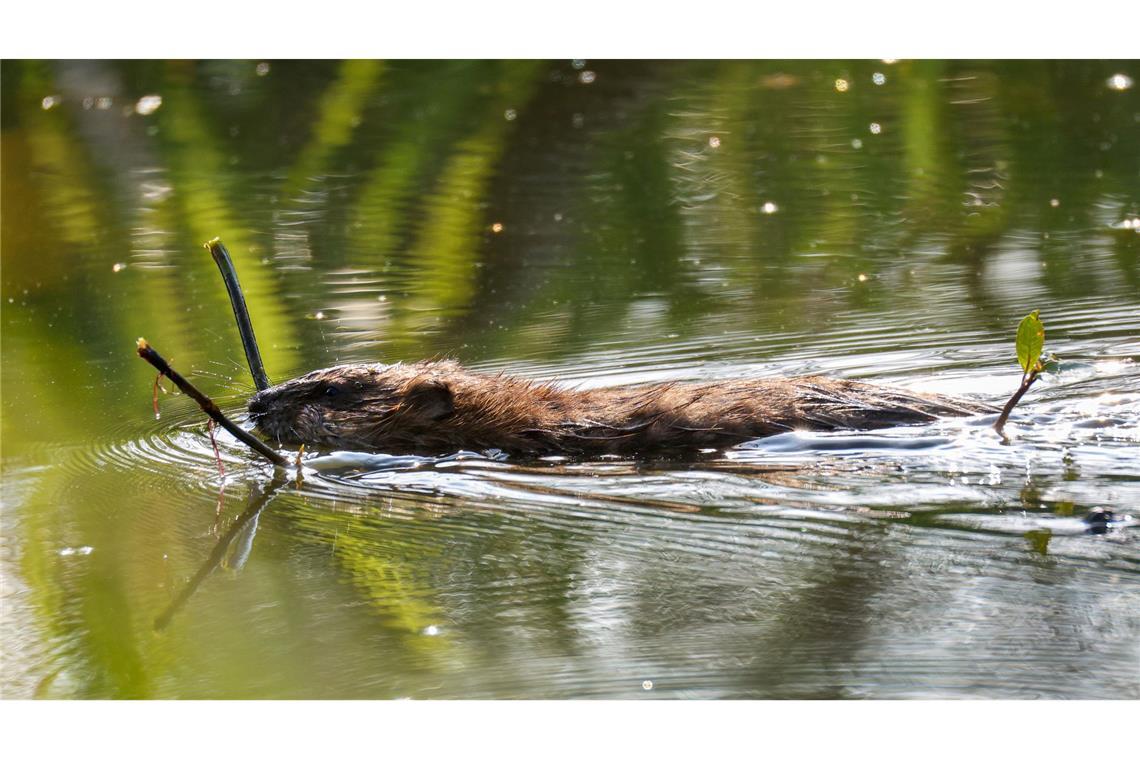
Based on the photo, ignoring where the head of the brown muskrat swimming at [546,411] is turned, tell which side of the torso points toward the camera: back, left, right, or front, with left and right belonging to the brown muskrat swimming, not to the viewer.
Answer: left

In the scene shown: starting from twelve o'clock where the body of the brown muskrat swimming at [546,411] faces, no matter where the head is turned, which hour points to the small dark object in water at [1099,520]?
The small dark object in water is roughly at 7 o'clock from the brown muskrat swimming.

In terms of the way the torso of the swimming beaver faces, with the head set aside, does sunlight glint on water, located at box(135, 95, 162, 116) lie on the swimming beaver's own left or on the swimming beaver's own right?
on the swimming beaver's own right

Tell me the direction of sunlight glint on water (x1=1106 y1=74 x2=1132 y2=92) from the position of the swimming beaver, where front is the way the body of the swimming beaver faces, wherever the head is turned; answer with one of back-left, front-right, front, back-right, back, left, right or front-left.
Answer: back-right

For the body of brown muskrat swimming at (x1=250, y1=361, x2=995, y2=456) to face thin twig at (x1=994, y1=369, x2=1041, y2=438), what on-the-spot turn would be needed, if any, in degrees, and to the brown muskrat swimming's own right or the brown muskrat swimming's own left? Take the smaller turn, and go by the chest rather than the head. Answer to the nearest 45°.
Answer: approximately 180°

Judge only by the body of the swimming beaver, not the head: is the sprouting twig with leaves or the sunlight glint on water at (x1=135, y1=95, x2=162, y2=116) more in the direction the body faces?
the sunlight glint on water
